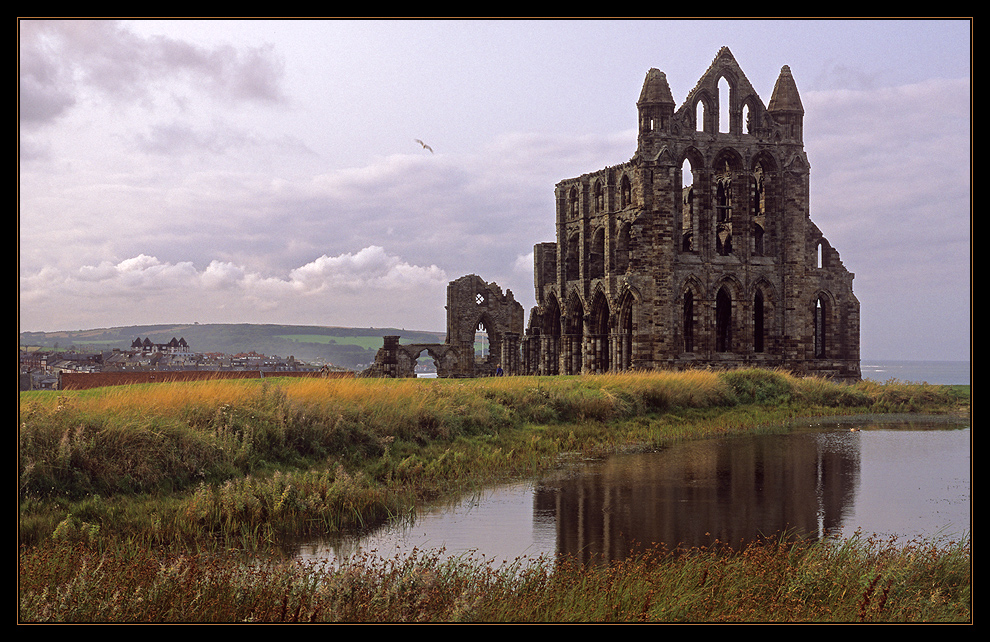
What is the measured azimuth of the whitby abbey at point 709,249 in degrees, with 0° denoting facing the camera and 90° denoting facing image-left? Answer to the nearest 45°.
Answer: approximately 0°

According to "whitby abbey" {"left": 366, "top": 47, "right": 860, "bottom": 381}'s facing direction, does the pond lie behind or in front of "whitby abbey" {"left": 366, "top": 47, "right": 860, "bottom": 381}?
in front
